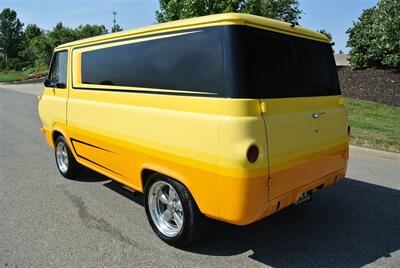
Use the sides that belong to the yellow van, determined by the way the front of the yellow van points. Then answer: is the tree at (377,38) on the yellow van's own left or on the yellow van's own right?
on the yellow van's own right

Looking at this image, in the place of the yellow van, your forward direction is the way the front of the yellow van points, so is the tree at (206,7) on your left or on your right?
on your right

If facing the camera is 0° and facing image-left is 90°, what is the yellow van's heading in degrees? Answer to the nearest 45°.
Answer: approximately 135°
